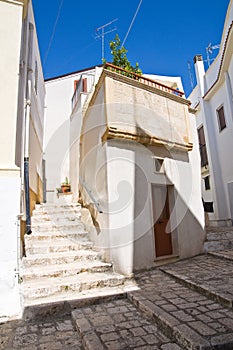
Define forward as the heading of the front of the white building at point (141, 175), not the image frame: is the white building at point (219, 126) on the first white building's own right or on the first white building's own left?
on the first white building's own left

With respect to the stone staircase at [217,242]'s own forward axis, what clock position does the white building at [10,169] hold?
The white building is roughly at 1 o'clock from the stone staircase.

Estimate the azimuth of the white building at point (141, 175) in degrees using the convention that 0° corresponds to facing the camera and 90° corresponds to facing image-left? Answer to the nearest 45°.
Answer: approximately 315°

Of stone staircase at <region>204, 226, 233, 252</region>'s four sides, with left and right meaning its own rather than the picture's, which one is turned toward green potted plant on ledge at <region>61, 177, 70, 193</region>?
right

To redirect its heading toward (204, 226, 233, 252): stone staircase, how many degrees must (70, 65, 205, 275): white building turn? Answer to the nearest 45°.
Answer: approximately 90° to its left

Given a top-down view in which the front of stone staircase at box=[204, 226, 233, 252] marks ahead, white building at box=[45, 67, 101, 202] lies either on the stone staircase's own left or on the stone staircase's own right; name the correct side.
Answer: on the stone staircase's own right

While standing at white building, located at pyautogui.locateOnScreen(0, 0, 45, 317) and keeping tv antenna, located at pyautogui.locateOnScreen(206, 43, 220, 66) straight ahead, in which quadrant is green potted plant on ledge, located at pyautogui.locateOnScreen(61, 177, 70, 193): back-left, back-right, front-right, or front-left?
front-left

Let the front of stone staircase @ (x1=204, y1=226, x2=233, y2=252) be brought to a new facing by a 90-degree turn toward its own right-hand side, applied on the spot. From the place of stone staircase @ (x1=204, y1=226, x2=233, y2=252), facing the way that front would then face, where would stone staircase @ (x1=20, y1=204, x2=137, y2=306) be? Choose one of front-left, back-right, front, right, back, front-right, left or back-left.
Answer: front-left

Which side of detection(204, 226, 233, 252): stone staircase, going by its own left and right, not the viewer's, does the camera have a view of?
front

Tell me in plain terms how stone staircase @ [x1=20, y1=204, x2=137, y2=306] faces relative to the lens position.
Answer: facing the viewer

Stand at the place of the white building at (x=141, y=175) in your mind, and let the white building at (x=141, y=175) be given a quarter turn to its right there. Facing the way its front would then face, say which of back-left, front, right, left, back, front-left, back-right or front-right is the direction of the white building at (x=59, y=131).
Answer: right

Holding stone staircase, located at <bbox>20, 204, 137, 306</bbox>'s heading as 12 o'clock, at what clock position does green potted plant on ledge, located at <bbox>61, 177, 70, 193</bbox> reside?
The green potted plant on ledge is roughly at 6 o'clock from the stone staircase.

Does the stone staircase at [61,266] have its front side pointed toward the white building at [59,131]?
no

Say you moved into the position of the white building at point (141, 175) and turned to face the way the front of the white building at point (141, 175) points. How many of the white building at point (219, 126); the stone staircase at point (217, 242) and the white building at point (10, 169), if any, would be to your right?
1

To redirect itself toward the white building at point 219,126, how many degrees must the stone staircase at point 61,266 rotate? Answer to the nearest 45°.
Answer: approximately 135° to its left

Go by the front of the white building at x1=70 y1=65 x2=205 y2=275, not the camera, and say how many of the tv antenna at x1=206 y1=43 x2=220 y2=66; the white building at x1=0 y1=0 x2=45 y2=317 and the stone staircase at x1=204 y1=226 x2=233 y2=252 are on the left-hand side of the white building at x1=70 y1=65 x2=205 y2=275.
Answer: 2
